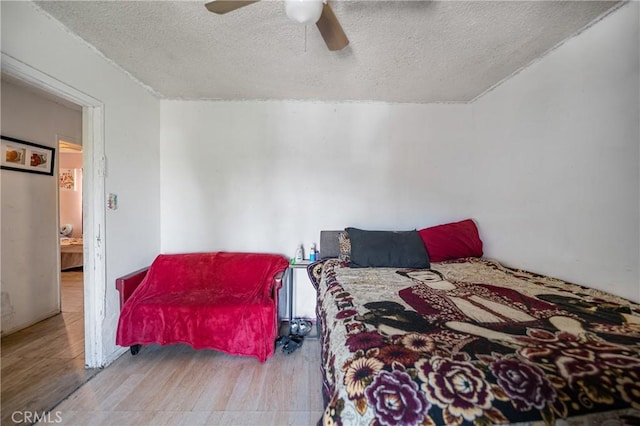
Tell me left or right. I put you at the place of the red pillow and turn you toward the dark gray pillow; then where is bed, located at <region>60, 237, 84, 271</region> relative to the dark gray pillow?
right

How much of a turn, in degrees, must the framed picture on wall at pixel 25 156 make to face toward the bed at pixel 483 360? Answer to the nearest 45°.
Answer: approximately 45° to its right

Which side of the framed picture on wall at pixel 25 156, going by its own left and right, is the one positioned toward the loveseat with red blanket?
front

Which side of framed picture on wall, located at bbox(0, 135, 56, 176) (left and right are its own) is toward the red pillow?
front

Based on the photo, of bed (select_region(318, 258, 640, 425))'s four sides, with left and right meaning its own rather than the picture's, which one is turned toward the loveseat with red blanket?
right

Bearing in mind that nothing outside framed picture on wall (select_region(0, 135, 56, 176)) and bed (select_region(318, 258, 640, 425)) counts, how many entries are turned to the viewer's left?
0

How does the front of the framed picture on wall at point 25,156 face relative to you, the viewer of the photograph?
facing the viewer and to the right of the viewer

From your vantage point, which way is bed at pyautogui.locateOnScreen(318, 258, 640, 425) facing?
toward the camera

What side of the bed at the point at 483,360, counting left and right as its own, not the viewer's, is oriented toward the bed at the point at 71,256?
right

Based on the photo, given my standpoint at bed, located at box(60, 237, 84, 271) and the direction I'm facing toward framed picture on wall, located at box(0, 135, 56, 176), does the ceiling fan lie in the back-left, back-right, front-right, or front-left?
front-left

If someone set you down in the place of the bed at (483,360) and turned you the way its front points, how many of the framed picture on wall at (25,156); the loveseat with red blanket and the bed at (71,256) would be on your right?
3

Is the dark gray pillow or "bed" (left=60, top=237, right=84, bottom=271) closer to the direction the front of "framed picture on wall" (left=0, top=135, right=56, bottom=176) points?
the dark gray pillow

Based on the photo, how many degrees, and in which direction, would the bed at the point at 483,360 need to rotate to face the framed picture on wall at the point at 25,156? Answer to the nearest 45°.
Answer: approximately 90° to its right

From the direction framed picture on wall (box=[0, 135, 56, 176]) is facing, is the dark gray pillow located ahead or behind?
ahead
